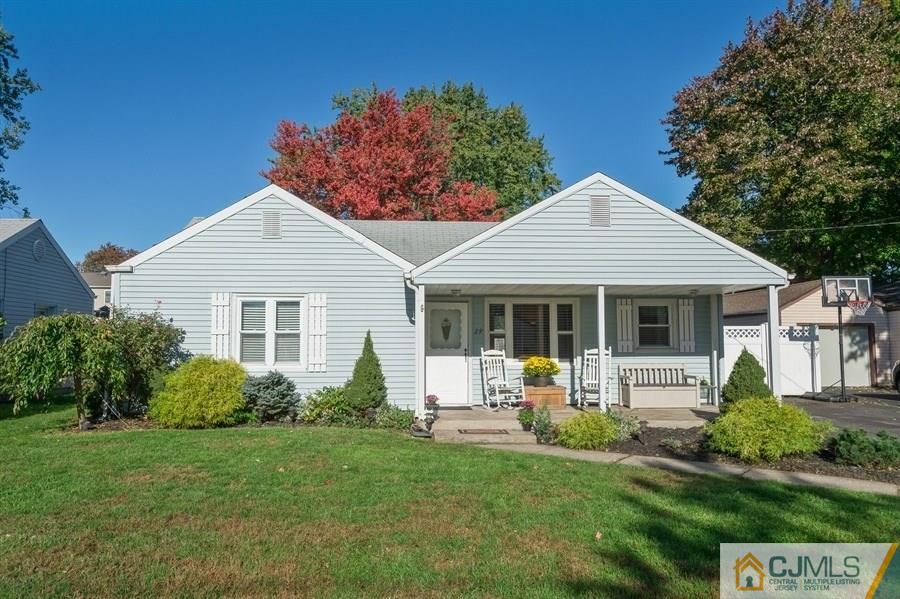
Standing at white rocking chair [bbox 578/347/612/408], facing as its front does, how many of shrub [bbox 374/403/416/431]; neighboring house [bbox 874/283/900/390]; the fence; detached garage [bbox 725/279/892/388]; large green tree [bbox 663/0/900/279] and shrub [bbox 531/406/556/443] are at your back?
4

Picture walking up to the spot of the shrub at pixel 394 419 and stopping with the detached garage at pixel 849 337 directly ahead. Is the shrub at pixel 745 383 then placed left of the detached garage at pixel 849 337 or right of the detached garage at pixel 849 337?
right

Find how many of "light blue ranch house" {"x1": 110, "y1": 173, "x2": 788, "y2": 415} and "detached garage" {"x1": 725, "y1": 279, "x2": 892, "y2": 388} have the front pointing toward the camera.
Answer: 2

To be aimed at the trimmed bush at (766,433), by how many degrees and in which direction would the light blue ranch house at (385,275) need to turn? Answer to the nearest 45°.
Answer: approximately 45° to its left

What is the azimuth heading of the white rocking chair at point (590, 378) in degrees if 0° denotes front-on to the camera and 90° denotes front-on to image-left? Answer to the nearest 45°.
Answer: approximately 45°

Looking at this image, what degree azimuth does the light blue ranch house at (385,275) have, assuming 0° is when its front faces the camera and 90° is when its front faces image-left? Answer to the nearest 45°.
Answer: approximately 0°
